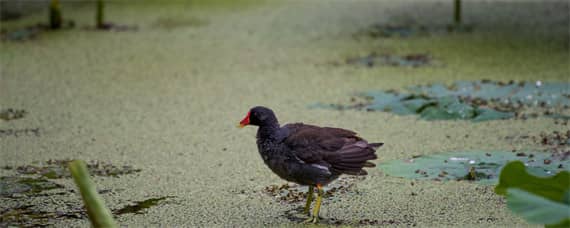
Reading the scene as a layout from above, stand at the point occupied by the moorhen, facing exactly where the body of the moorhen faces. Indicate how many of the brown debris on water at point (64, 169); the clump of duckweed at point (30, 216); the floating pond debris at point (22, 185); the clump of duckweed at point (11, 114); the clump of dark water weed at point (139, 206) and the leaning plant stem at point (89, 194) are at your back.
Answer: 0

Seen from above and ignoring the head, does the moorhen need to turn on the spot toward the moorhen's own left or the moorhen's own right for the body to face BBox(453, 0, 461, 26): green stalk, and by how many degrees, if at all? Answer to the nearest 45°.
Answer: approximately 90° to the moorhen's own right

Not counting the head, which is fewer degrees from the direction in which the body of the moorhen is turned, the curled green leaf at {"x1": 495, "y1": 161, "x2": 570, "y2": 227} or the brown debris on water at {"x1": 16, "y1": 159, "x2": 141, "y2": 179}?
the brown debris on water

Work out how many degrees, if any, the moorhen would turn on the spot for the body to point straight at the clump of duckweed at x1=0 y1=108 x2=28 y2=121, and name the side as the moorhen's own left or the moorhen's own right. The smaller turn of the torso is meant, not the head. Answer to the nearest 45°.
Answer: approximately 45° to the moorhen's own right

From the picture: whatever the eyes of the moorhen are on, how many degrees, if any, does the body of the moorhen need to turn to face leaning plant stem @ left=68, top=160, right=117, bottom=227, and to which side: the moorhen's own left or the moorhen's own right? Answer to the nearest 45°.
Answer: approximately 45° to the moorhen's own left

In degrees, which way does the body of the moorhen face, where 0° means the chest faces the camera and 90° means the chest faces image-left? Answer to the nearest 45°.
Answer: approximately 90°

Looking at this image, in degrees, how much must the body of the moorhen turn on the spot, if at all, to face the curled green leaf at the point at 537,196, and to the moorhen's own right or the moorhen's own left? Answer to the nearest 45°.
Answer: approximately 135° to the moorhen's own left

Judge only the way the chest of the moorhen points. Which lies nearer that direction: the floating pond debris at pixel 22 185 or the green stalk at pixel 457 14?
the floating pond debris

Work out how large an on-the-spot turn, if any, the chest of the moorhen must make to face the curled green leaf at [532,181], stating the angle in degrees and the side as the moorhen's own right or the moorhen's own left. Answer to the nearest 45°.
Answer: approximately 135° to the moorhen's own left

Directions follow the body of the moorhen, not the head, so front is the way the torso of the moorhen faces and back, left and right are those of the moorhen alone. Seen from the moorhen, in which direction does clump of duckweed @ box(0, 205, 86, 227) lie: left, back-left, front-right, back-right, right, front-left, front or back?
front

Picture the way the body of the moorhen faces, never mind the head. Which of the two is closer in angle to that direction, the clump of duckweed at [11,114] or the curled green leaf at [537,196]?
the clump of duckweed

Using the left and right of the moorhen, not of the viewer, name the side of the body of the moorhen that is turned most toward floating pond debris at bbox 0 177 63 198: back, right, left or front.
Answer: front
